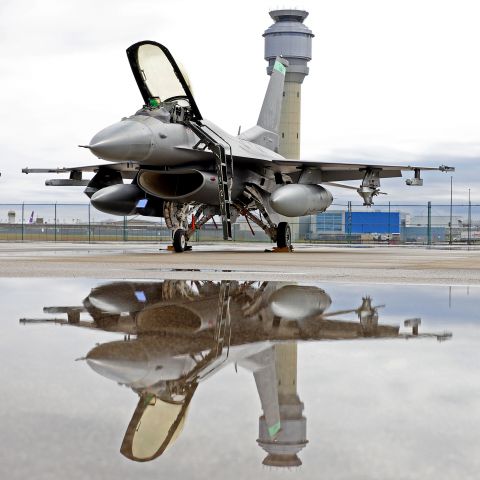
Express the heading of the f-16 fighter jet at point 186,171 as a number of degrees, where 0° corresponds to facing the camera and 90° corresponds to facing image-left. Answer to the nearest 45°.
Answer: approximately 45°
